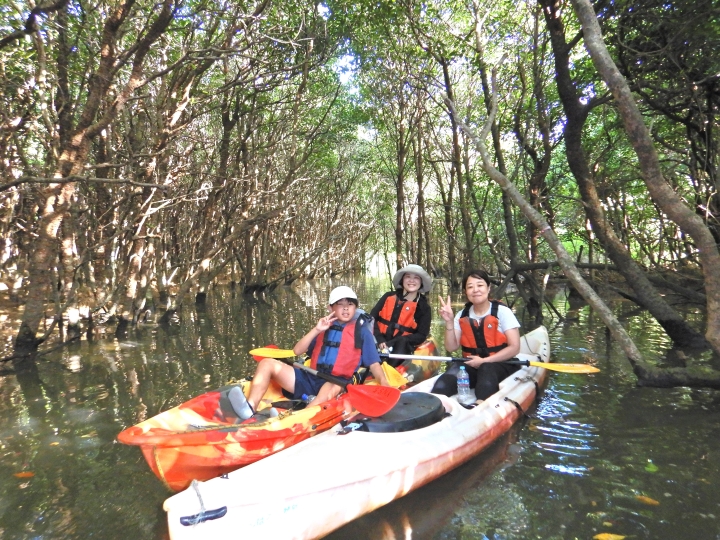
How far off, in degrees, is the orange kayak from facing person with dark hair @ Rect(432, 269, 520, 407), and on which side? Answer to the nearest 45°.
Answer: approximately 180°

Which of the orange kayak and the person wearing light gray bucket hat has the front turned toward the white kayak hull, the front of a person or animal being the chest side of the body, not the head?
the person wearing light gray bucket hat

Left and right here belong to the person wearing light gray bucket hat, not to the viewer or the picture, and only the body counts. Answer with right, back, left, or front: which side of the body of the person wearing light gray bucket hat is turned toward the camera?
front

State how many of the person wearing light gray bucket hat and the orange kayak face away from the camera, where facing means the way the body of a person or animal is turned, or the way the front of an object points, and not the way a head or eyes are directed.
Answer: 0

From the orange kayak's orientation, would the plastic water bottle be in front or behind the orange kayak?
behind
